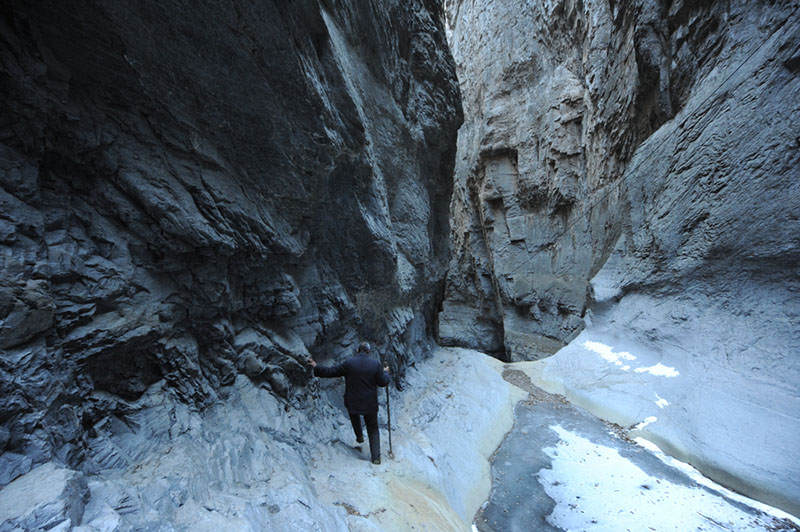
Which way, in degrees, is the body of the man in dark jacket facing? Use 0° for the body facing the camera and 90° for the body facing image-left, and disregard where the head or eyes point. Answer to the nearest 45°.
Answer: approximately 180°
